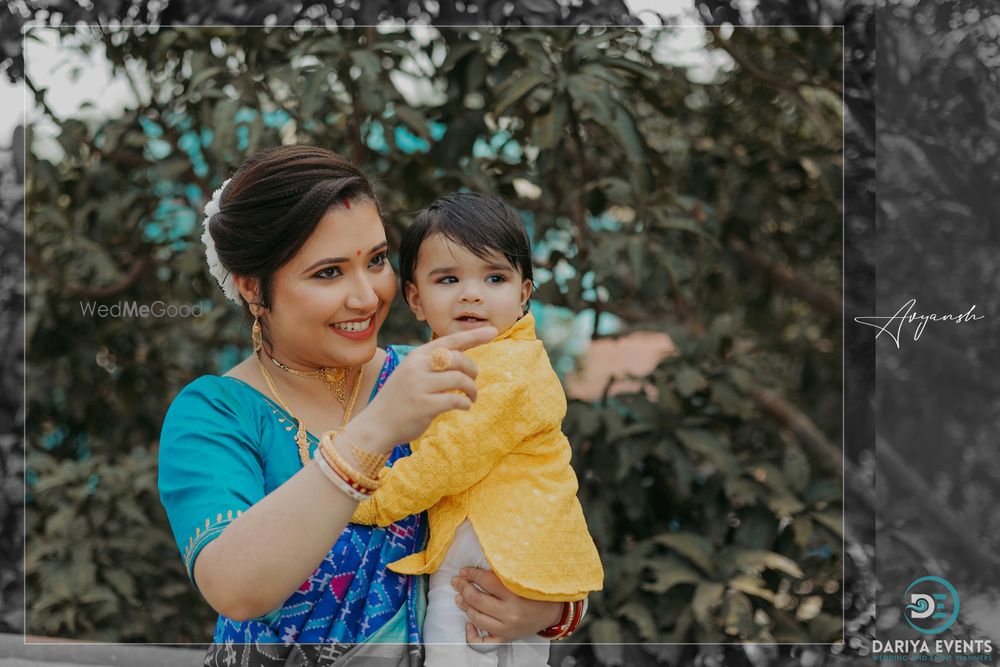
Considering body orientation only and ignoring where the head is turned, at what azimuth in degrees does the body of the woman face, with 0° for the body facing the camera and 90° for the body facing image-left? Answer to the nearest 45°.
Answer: approximately 315°

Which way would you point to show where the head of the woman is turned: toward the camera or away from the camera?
toward the camera

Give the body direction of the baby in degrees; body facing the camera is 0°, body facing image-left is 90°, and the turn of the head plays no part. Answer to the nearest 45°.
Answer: approximately 90°
